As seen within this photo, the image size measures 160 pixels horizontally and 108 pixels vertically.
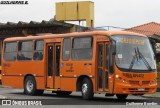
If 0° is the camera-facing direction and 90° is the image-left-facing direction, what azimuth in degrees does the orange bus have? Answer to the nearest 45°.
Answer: approximately 315°
